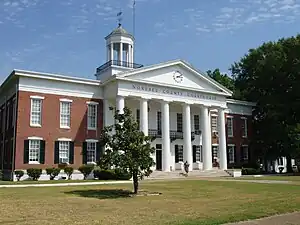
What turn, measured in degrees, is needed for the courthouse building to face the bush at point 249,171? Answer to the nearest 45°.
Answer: approximately 45° to its left

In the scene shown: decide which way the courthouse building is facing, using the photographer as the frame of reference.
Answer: facing the viewer and to the right of the viewer

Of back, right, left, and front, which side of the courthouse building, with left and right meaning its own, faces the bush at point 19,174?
right

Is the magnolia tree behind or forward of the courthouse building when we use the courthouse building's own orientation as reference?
forward

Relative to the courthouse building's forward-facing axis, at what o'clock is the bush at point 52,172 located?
The bush is roughly at 3 o'clock from the courthouse building.

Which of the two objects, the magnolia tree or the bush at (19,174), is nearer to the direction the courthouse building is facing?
the magnolia tree

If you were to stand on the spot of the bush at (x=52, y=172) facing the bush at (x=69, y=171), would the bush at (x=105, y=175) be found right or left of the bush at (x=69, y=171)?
right
